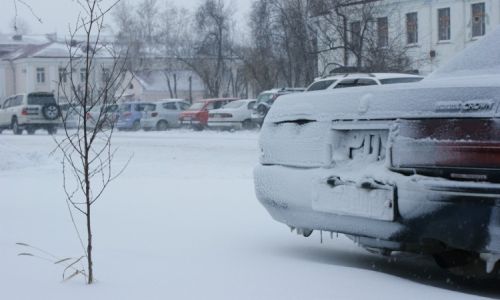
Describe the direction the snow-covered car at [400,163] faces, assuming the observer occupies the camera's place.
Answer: facing away from the viewer and to the right of the viewer

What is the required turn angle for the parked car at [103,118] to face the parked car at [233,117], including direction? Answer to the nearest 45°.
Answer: approximately 45° to its left

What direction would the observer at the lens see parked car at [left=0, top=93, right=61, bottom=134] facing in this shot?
facing away from the viewer and to the left of the viewer

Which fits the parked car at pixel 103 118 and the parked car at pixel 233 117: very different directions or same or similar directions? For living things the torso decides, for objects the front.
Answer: same or similar directions

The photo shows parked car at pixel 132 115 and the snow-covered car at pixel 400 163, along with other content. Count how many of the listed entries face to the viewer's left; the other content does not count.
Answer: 0

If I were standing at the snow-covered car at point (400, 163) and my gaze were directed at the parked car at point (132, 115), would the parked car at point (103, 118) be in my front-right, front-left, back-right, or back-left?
front-left

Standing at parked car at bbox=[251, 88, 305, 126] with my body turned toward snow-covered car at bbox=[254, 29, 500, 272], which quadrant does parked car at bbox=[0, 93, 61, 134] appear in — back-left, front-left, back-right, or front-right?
back-right

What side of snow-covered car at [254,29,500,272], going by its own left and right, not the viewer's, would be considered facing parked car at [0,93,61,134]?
left
